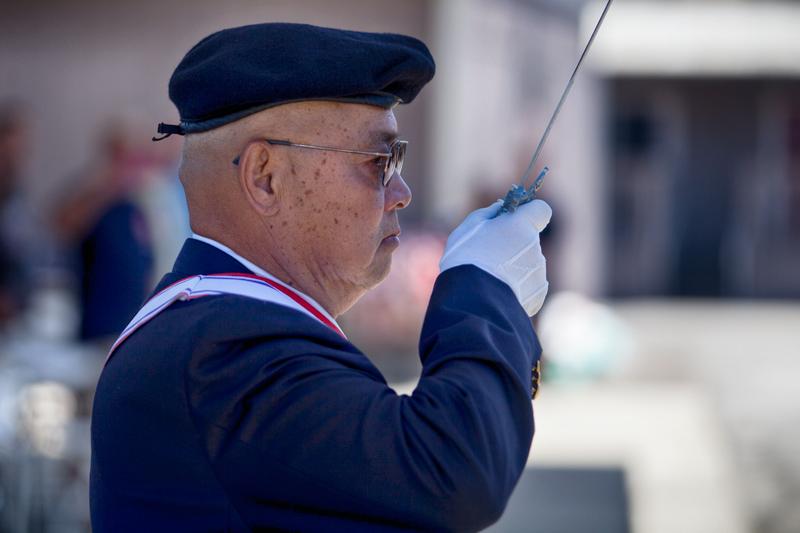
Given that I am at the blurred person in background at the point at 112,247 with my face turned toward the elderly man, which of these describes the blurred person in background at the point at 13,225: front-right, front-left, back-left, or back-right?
back-right

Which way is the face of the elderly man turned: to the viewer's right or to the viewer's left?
to the viewer's right

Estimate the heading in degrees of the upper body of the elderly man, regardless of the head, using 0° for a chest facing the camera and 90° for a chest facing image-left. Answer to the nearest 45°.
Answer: approximately 270°

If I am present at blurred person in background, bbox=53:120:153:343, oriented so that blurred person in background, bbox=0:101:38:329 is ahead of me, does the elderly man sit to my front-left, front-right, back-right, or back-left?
back-left
